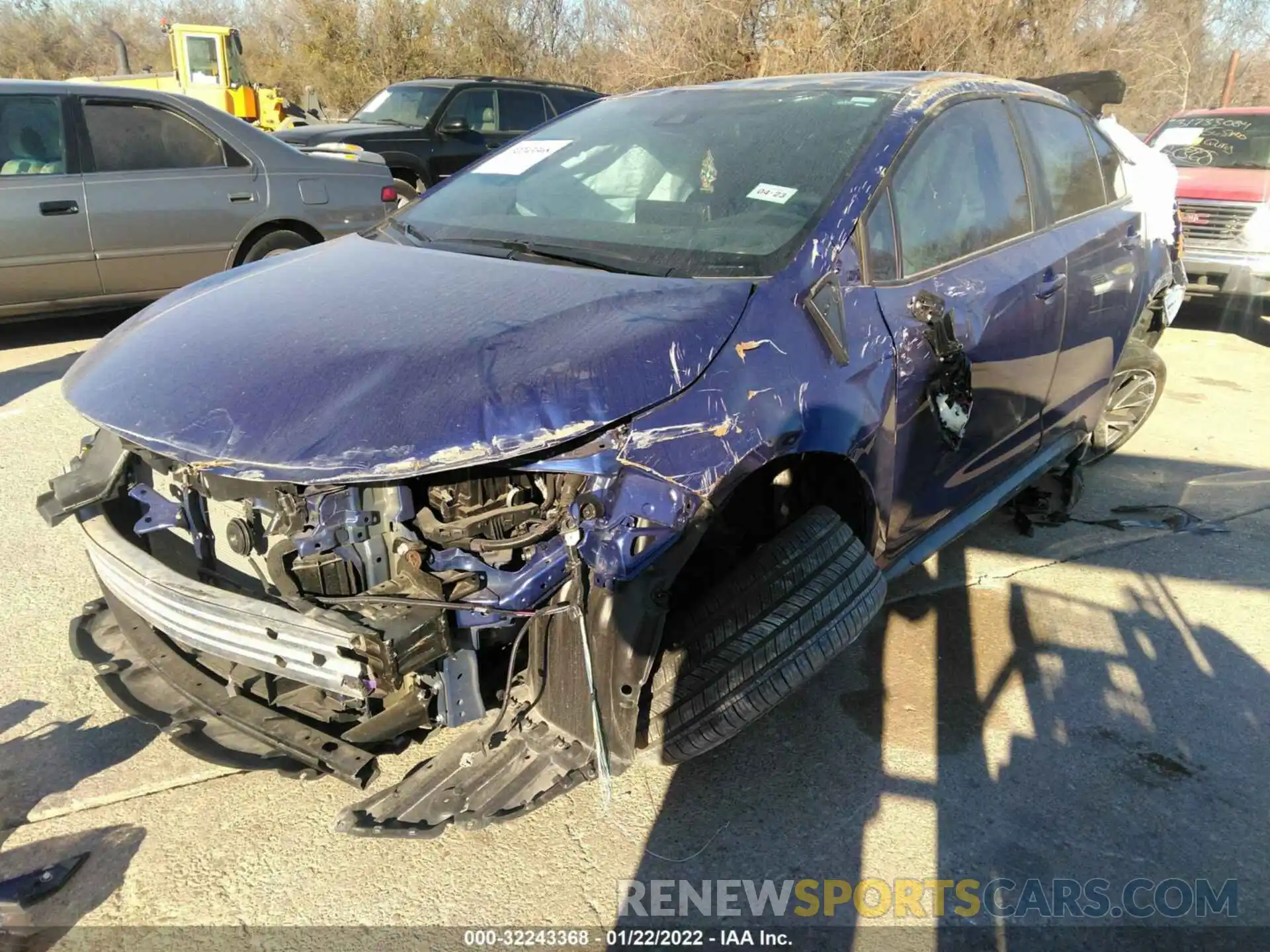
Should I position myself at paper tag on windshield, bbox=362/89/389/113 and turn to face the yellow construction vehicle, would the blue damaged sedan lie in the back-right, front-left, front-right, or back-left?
back-left

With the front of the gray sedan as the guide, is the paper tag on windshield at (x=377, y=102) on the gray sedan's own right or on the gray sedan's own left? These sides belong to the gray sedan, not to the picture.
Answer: on the gray sedan's own right

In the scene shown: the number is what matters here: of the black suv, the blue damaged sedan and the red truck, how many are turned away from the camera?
0

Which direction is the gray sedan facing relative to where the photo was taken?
to the viewer's left

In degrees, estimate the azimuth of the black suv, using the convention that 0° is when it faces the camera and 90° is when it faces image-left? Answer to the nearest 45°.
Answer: approximately 45°

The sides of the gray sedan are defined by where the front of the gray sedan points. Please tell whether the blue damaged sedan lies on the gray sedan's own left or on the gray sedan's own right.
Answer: on the gray sedan's own left

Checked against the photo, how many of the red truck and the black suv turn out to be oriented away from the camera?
0

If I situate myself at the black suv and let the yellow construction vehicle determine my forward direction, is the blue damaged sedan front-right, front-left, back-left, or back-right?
back-left

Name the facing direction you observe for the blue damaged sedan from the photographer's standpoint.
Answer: facing the viewer and to the left of the viewer

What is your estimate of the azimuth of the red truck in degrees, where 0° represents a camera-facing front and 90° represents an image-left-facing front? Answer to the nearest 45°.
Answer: approximately 45°

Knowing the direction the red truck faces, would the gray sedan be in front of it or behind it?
in front

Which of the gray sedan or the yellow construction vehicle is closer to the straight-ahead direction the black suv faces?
the gray sedan

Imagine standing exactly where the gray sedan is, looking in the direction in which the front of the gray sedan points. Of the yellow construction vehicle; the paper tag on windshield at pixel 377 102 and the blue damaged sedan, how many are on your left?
1
